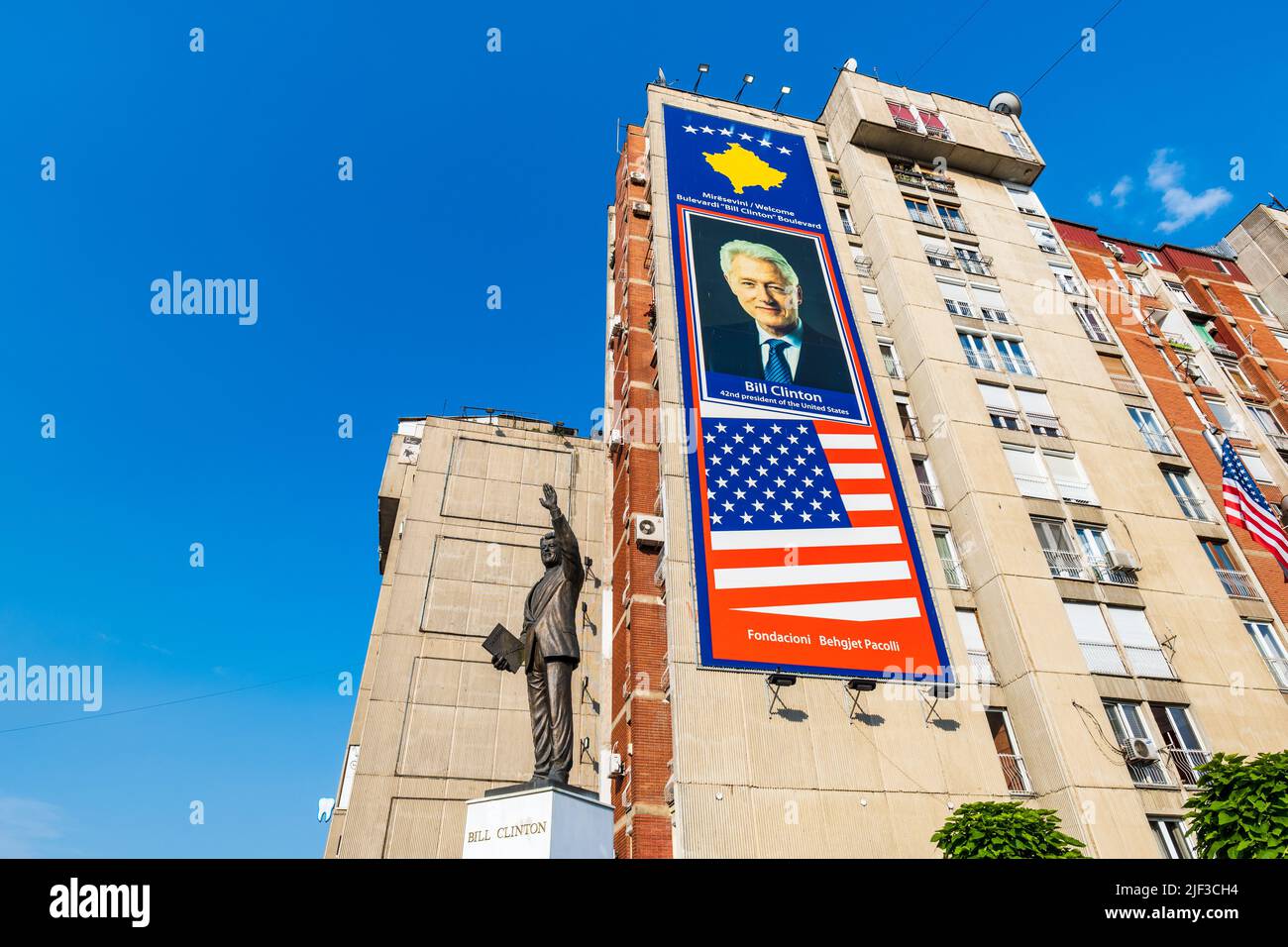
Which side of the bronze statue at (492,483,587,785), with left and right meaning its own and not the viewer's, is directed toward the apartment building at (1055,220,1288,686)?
back

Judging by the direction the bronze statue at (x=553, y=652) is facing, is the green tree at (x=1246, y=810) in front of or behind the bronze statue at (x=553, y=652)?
behind

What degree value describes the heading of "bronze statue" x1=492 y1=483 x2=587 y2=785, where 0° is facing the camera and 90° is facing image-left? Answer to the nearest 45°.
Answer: approximately 45°

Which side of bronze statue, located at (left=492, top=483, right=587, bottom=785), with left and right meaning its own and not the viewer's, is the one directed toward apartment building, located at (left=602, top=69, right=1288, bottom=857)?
back

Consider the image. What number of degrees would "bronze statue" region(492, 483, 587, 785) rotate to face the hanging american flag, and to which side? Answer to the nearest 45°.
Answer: approximately 135° to its left

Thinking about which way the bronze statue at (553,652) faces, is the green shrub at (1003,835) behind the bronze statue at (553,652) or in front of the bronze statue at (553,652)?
behind

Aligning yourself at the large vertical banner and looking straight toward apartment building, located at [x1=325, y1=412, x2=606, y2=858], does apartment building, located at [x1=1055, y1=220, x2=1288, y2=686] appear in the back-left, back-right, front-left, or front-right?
back-right

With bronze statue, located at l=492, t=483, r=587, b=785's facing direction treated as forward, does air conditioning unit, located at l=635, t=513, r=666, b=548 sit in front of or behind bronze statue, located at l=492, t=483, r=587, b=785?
behind

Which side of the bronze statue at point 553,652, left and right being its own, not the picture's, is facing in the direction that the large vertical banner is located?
back

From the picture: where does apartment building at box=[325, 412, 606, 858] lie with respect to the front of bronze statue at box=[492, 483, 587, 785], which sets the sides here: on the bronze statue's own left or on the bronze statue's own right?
on the bronze statue's own right
